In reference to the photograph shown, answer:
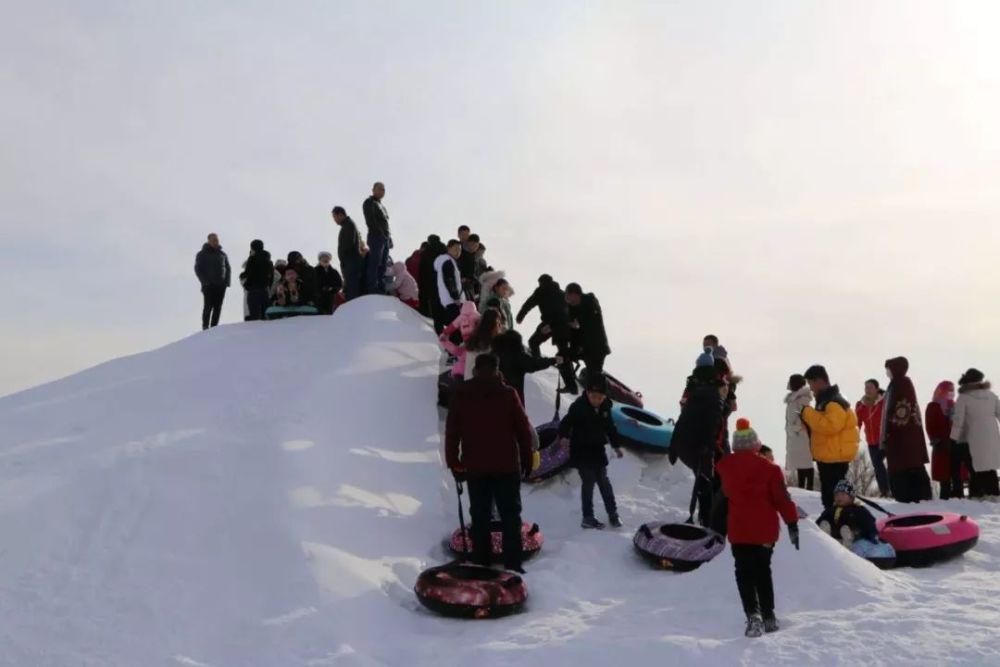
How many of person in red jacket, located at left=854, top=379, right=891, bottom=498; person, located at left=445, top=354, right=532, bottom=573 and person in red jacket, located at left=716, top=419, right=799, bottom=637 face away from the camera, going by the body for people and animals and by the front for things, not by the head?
2

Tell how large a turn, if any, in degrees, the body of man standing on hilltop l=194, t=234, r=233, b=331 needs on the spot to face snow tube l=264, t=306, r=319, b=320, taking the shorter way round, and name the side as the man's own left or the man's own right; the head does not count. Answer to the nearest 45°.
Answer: approximately 45° to the man's own left

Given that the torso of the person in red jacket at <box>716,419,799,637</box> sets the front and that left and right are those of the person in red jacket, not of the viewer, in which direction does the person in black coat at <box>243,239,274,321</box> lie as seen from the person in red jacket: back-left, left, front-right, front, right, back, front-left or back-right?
front-left

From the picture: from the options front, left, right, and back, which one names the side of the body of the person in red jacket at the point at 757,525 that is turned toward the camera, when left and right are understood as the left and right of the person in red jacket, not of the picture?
back

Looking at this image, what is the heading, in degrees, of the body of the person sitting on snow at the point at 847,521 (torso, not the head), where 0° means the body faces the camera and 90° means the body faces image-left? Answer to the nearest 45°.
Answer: approximately 45°

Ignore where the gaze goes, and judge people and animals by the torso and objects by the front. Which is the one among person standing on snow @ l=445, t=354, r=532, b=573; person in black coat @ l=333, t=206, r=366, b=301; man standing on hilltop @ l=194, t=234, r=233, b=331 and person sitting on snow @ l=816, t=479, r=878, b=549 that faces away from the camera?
the person standing on snow

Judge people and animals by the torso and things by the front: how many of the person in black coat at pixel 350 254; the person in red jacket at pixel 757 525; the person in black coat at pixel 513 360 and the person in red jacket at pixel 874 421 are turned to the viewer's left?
1

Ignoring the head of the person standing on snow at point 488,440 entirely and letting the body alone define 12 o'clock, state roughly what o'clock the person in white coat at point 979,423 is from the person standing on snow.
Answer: The person in white coat is roughly at 2 o'clock from the person standing on snow.

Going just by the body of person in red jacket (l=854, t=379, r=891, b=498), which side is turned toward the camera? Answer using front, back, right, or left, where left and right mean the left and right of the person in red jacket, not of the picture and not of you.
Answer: front

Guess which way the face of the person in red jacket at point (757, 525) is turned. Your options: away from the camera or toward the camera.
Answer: away from the camera

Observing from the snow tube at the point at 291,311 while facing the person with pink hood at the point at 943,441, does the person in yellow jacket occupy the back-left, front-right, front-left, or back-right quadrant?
front-right

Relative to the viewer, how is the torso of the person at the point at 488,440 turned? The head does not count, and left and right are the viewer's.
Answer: facing away from the viewer

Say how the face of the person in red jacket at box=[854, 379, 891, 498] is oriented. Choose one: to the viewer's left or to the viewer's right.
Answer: to the viewer's left

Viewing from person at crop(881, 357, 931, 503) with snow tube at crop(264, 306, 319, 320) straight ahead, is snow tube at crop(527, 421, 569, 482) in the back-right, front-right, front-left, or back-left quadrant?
front-left
